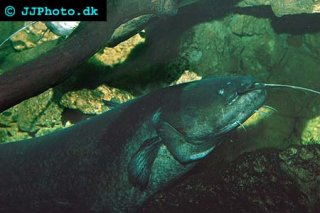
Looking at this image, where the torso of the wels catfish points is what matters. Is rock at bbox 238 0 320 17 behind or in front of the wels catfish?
in front

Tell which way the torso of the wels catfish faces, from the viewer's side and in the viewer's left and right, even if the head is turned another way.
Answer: facing to the right of the viewer

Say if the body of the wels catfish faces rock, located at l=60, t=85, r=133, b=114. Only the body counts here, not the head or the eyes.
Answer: no
